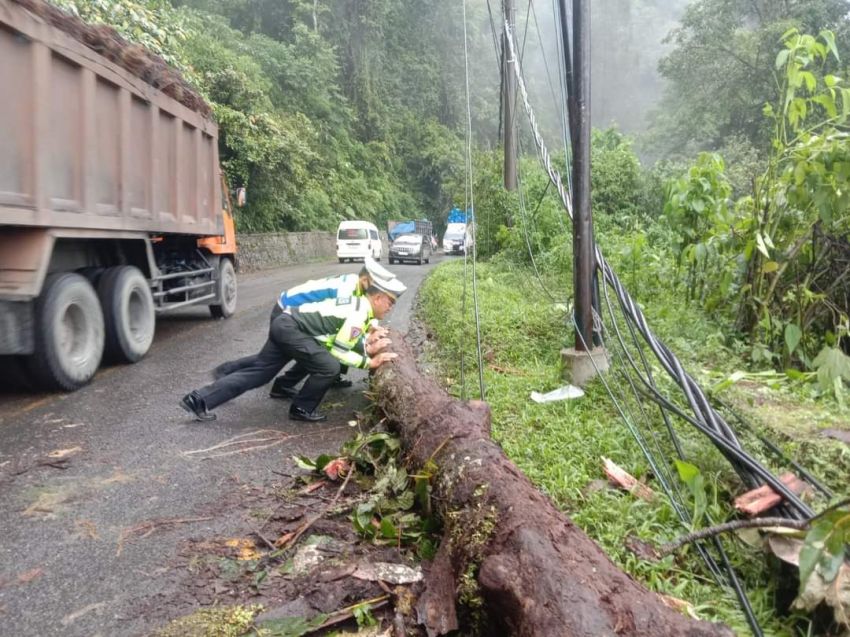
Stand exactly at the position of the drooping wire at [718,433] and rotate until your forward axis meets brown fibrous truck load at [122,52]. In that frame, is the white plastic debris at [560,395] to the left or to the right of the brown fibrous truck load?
right

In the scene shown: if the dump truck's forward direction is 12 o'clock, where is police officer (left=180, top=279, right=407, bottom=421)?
The police officer is roughly at 3 o'clock from the dump truck.

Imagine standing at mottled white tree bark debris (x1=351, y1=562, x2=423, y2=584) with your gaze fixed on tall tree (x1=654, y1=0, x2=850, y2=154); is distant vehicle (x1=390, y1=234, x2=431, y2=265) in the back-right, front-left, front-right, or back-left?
front-left

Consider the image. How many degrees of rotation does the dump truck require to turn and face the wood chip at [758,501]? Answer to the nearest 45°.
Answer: approximately 90° to its right

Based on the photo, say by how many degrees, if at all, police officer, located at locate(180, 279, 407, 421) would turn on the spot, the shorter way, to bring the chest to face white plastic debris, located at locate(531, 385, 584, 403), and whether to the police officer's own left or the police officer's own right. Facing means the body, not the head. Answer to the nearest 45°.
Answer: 0° — they already face it

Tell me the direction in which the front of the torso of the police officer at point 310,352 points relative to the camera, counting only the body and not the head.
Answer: to the viewer's right

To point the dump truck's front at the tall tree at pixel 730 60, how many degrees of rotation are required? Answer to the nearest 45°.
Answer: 0° — it already faces it

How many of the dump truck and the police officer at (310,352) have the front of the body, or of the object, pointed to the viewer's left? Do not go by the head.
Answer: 0

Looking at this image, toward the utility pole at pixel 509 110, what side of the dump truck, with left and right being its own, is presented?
front

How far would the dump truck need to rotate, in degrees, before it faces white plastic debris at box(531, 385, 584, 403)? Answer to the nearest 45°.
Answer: approximately 90° to its right

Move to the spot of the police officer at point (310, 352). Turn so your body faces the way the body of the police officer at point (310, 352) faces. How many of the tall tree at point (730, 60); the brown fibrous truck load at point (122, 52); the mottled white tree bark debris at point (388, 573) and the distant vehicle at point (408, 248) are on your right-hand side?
1

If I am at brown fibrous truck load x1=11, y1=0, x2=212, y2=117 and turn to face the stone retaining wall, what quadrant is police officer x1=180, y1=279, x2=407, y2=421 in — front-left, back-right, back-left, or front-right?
back-right

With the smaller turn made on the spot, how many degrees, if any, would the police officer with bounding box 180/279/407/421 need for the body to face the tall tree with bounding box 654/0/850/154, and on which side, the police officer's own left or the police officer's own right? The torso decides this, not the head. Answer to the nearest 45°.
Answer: approximately 45° to the police officer's own left

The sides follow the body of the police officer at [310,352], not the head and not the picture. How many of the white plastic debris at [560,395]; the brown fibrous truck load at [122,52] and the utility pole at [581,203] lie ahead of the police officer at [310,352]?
2

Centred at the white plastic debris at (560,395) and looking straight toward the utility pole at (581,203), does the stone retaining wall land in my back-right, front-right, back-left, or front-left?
front-left

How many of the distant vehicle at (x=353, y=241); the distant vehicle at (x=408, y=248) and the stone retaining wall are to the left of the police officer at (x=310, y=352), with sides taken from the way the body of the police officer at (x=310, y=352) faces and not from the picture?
3

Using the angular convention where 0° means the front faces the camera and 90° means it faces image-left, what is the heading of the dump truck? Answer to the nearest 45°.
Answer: approximately 225°
